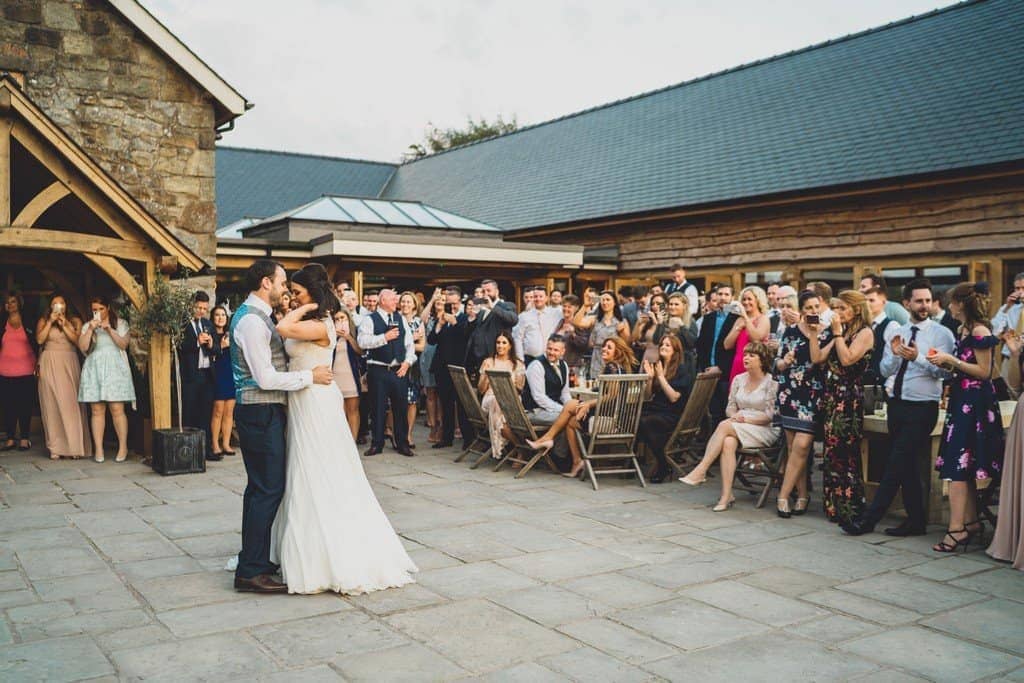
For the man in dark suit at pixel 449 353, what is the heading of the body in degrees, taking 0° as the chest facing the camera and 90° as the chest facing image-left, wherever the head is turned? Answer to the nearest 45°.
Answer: approximately 45°

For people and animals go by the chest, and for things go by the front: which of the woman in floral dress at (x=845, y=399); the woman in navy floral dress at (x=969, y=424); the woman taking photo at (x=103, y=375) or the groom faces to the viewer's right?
the groom

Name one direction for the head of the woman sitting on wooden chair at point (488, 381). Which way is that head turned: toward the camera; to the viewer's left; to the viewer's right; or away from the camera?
toward the camera

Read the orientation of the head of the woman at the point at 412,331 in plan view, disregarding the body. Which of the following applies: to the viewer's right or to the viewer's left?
to the viewer's left

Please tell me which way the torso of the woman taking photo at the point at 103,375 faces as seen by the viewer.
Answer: toward the camera

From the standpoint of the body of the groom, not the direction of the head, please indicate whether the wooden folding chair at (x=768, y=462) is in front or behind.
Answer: in front

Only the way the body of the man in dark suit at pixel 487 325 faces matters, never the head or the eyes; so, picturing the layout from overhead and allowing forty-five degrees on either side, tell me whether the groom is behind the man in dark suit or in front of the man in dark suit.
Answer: in front

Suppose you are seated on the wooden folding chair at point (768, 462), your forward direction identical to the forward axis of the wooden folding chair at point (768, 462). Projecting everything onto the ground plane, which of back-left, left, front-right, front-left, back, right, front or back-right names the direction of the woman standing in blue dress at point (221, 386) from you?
front-right

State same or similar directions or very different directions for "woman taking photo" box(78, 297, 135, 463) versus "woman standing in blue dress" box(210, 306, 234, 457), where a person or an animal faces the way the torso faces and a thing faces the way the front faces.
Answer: same or similar directions

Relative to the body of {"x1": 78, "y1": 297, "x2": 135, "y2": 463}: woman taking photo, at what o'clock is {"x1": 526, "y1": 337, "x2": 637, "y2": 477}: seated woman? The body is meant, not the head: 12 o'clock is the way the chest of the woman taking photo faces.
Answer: The seated woman is roughly at 10 o'clock from the woman taking photo.

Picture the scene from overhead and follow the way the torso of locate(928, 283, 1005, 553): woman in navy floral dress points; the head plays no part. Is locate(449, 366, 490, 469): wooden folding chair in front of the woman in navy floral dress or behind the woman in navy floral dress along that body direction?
in front

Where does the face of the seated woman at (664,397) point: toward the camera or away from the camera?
toward the camera

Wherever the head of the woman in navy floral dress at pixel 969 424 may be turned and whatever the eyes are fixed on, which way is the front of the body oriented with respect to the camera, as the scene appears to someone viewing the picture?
to the viewer's left

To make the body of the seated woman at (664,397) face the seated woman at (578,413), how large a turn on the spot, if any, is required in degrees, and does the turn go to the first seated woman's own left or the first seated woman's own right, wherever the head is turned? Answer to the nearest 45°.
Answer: approximately 45° to the first seated woman's own right

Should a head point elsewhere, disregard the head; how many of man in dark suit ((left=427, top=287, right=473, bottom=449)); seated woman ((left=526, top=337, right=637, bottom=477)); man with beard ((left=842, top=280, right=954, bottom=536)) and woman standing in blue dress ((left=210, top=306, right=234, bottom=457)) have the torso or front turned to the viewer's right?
0

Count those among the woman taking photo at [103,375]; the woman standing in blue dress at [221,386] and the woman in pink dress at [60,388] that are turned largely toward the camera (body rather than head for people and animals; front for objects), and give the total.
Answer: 3

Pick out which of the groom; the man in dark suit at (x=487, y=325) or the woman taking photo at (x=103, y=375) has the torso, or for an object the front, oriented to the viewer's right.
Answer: the groom

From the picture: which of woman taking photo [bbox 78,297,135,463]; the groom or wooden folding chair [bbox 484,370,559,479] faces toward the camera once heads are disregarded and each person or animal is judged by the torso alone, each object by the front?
the woman taking photo
